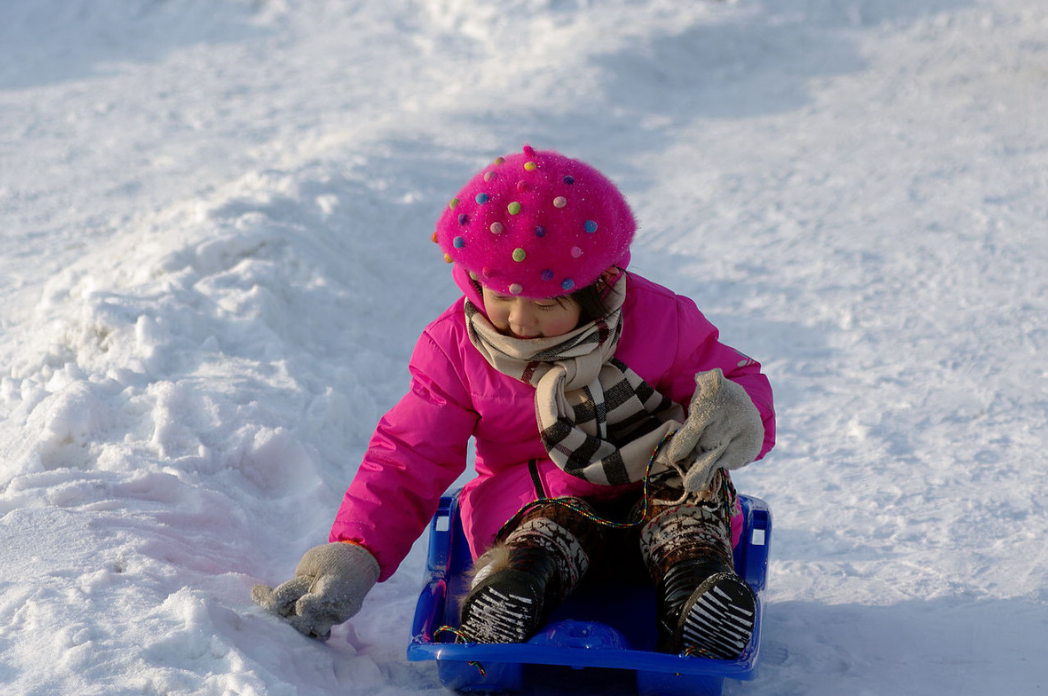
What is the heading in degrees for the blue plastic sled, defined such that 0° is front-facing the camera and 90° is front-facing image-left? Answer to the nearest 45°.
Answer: approximately 0°

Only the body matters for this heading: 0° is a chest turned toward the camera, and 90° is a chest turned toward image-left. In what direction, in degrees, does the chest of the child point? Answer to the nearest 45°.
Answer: approximately 0°
